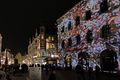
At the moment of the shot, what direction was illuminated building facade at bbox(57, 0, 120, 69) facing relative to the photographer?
facing the viewer and to the left of the viewer
